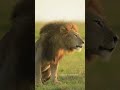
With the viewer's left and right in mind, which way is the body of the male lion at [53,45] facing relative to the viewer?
facing the viewer and to the right of the viewer
